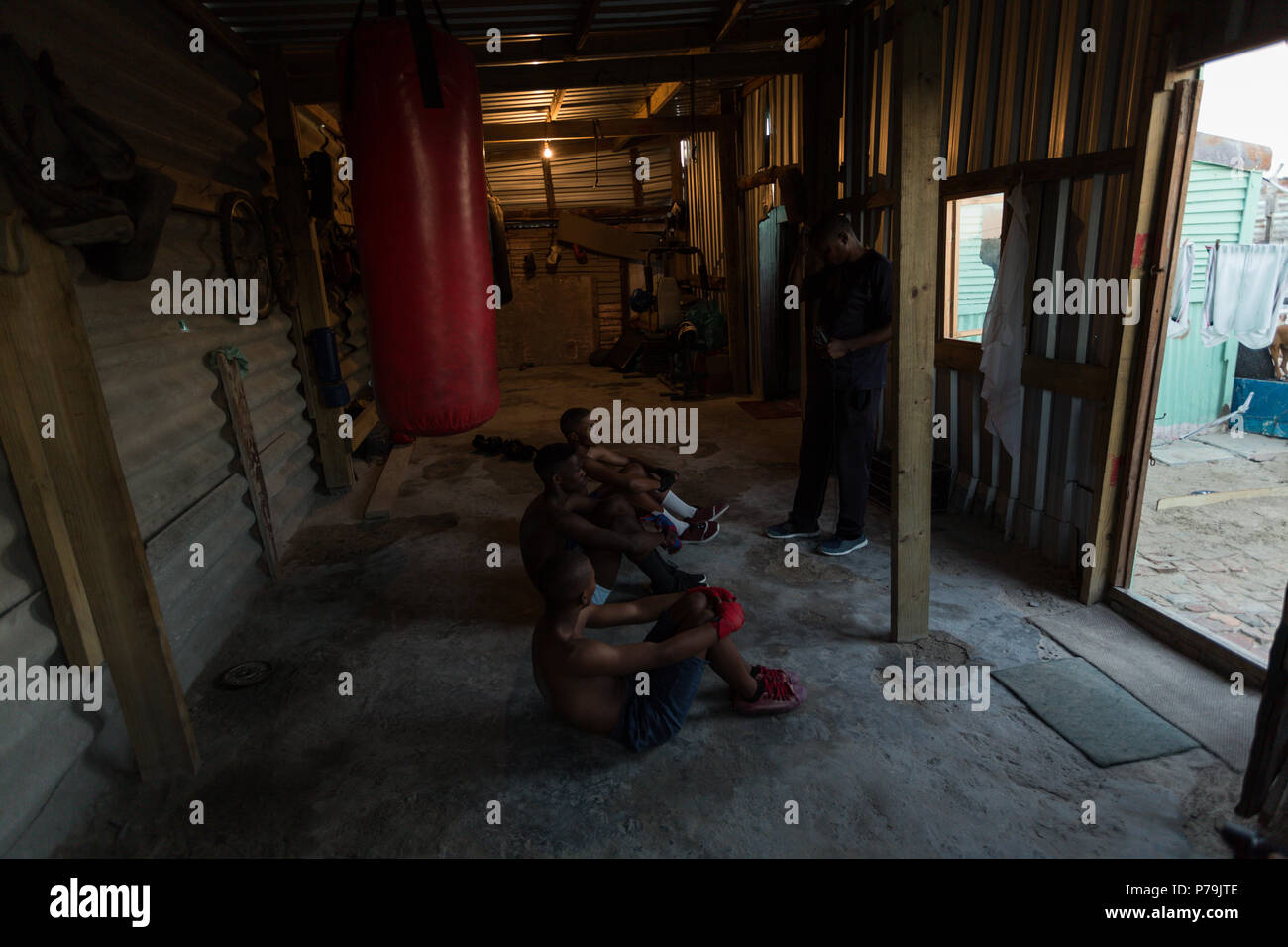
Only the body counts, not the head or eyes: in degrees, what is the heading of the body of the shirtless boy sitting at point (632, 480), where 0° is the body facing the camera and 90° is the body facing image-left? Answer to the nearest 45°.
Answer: approximately 270°

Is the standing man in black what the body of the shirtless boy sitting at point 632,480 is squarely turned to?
yes

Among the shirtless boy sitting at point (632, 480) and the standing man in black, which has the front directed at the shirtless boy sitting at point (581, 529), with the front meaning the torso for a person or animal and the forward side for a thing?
the standing man in black

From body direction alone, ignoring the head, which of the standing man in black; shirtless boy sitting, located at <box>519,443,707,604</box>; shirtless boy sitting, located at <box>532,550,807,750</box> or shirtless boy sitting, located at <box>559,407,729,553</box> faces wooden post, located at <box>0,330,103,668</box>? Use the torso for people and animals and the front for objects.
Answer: the standing man in black

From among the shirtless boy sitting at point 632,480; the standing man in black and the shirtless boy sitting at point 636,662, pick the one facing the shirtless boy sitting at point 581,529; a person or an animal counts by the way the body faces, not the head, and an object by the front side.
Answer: the standing man in black

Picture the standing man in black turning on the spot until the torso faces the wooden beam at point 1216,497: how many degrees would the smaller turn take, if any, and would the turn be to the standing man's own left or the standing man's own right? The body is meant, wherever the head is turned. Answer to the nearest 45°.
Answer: approximately 180°

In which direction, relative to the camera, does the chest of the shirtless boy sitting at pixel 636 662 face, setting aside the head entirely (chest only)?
to the viewer's right

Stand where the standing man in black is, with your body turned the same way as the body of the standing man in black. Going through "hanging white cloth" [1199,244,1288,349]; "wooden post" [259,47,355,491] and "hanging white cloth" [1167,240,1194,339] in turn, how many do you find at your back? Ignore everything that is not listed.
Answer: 2

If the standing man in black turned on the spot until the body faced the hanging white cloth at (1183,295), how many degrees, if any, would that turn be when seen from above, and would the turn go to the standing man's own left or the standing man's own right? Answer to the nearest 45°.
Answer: approximately 180°

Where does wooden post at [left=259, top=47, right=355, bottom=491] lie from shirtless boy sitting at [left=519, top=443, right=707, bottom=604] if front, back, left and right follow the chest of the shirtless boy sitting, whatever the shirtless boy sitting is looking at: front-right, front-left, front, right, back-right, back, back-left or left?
back-left

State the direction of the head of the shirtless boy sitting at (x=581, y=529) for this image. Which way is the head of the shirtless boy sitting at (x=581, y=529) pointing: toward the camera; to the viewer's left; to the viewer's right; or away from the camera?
to the viewer's right

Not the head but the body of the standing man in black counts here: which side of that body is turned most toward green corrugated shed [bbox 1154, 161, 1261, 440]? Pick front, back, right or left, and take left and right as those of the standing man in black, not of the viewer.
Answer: back

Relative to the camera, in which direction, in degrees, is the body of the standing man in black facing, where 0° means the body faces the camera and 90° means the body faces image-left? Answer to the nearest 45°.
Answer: approximately 45°

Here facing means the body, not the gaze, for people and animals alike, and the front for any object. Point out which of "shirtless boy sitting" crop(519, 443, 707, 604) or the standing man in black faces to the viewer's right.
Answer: the shirtless boy sitting

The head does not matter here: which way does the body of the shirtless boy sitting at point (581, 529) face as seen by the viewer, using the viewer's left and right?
facing to the right of the viewer
